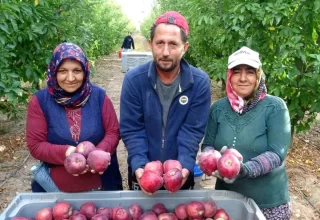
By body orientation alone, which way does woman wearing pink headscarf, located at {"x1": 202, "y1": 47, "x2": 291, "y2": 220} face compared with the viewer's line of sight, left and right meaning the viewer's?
facing the viewer and to the left of the viewer

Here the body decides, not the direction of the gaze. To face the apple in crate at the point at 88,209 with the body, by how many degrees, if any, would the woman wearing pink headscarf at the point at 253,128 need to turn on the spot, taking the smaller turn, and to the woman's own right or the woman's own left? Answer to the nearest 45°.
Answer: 0° — they already face it

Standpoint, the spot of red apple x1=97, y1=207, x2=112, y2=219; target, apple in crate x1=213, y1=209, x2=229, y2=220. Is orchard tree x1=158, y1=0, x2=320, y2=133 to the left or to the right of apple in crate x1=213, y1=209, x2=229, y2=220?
left

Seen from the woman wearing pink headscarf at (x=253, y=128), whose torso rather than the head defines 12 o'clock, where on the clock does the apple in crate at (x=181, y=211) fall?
The apple in crate is roughly at 12 o'clock from the woman wearing pink headscarf.

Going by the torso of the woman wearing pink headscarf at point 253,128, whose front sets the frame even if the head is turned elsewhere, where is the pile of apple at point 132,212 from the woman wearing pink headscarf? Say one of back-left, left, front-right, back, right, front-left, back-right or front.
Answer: front
